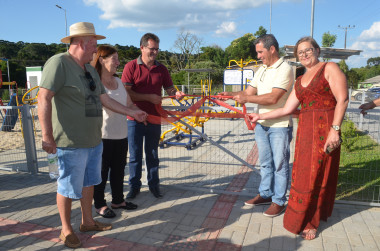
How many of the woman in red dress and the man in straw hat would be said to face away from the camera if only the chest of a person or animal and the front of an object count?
0

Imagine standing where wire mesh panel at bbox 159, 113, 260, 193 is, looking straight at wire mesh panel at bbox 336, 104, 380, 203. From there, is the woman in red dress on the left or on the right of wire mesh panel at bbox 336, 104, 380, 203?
right

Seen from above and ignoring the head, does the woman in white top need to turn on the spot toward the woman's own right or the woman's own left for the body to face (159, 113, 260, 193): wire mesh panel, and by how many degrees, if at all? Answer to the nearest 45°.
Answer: approximately 90° to the woman's own left

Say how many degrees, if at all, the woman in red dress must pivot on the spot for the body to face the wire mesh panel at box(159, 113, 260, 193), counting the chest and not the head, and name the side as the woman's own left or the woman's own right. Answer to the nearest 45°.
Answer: approximately 90° to the woman's own right

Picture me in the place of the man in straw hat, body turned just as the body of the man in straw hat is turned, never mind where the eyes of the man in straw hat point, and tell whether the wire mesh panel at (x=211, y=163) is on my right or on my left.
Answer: on my left

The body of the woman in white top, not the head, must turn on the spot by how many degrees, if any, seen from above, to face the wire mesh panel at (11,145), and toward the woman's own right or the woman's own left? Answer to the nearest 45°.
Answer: approximately 180°

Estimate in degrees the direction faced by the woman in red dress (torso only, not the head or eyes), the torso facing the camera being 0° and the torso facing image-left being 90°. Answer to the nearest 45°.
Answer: approximately 45°

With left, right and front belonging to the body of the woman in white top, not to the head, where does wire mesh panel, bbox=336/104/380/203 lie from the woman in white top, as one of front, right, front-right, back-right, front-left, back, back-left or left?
front-left

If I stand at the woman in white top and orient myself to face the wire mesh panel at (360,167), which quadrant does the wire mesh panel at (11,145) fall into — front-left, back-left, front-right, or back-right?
back-left

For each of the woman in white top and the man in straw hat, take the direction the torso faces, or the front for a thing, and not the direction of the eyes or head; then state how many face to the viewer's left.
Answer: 0

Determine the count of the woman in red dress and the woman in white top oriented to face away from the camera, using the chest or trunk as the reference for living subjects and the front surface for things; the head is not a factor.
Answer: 0

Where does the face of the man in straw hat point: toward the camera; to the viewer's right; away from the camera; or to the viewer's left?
to the viewer's right

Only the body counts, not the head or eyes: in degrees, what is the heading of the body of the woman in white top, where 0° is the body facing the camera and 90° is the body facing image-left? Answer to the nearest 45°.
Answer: approximately 315°

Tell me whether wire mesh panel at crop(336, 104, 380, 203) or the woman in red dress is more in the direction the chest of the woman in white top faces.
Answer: the woman in red dress

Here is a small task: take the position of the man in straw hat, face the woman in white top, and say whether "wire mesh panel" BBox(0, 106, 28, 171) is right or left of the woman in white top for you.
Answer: left
